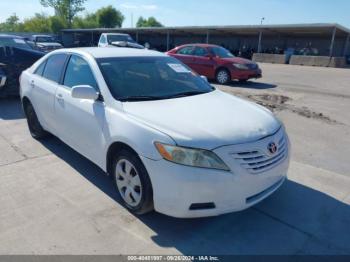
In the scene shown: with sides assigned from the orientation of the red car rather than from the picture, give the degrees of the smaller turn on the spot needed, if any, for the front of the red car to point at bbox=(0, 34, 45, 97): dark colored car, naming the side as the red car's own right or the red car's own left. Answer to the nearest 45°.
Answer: approximately 90° to the red car's own right

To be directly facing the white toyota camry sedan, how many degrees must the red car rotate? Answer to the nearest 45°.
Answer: approximately 45° to its right

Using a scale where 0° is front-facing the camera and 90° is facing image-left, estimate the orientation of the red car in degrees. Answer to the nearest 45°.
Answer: approximately 315°

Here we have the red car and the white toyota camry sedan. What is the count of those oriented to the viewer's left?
0

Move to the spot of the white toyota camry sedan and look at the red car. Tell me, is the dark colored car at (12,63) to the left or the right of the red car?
left

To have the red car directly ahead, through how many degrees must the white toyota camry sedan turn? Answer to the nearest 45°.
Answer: approximately 135° to its left

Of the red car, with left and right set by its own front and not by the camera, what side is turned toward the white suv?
back

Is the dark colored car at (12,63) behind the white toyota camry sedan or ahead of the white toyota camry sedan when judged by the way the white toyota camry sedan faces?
behind

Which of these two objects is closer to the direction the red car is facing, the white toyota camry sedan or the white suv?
the white toyota camry sedan

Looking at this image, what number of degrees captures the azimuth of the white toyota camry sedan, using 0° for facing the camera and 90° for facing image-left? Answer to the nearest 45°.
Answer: approximately 315°

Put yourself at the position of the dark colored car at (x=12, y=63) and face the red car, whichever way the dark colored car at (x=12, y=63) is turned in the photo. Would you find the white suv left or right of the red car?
left

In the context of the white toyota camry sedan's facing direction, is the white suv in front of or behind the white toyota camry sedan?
behind
